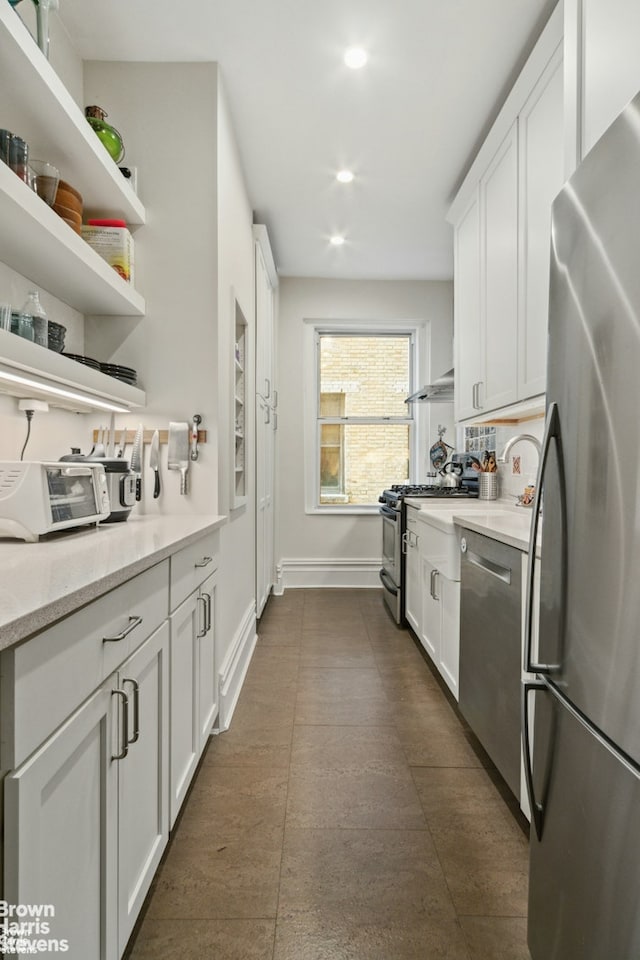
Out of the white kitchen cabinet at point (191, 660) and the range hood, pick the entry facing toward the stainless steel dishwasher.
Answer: the white kitchen cabinet

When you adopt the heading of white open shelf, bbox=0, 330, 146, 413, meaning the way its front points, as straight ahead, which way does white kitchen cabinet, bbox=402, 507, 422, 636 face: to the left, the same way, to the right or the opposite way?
the opposite way

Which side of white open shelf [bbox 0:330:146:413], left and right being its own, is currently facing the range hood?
left

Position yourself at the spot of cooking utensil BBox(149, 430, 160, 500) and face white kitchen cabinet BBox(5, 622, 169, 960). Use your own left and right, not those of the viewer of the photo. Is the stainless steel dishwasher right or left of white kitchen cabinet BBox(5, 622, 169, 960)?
left

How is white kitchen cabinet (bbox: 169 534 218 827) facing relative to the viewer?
to the viewer's right

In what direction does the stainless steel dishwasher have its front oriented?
to the viewer's left

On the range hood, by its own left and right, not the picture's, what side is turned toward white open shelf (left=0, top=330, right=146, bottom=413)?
left

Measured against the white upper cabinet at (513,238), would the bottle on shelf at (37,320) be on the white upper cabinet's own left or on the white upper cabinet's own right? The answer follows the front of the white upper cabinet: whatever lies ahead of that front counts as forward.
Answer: on the white upper cabinet's own left

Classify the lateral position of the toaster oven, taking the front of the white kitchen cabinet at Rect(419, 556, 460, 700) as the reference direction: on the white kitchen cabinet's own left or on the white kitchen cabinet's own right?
on the white kitchen cabinet's own left

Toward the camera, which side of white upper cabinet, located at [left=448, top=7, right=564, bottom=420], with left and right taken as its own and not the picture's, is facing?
left

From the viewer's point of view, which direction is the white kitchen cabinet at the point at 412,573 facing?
to the viewer's left
